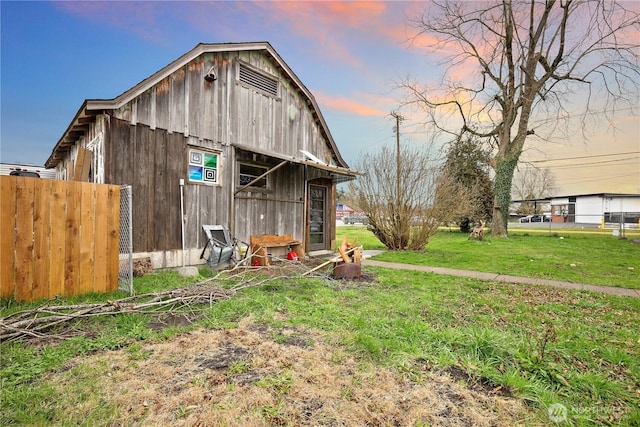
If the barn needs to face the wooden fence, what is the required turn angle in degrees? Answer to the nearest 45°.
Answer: approximately 90° to its right

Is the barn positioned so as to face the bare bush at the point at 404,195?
no

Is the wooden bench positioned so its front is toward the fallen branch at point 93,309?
no

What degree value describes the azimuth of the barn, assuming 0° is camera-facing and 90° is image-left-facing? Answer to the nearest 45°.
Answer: approximately 315°

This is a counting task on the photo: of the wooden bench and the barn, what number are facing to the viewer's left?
0

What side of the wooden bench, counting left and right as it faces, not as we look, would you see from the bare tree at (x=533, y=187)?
left

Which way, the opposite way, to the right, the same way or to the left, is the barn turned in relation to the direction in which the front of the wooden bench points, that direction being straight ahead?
the same way

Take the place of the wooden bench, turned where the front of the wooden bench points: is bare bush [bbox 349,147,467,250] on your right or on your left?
on your left

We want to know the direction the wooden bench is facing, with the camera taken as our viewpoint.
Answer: facing the viewer and to the right of the viewer
